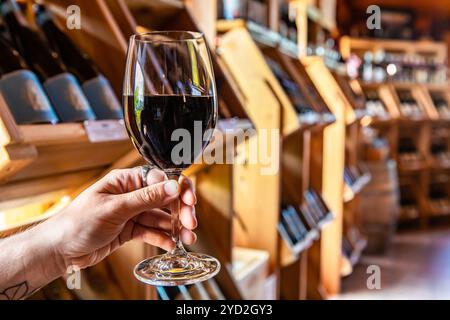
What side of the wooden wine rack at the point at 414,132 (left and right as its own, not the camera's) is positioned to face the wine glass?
front

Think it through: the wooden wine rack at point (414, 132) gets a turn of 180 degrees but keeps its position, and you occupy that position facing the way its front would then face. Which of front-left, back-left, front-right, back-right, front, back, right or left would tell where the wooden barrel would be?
back

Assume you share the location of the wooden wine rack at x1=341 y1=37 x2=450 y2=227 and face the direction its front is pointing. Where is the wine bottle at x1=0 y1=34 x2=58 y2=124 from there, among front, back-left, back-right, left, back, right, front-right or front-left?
front

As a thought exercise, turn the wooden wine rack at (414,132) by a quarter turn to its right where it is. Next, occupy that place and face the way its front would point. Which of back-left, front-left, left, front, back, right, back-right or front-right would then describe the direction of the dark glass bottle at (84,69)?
left

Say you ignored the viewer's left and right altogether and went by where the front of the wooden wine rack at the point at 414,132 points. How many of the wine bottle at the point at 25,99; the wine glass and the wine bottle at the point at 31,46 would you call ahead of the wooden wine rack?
3

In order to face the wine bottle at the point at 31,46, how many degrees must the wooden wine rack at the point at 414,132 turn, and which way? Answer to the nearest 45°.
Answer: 0° — it already faces it

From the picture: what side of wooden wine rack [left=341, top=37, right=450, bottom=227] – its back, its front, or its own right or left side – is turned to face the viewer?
front
